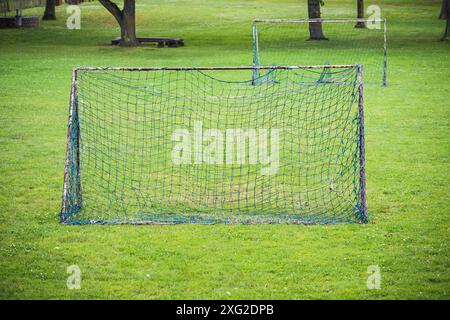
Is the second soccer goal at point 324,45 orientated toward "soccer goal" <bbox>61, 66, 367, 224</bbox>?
yes

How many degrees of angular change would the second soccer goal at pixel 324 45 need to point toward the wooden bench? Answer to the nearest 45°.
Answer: approximately 90° to its right

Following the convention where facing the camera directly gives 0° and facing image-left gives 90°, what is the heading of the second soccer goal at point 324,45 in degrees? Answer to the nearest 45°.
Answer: approximately 0°
